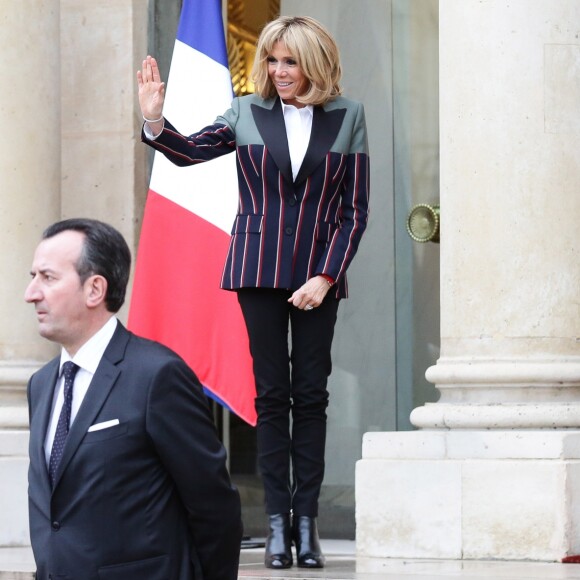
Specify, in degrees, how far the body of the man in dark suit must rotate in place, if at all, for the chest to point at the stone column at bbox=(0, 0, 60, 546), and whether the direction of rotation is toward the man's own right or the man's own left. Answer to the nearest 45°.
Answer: approximately 135° to the man's own right

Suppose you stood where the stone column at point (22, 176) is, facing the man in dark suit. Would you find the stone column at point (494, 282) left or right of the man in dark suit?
left

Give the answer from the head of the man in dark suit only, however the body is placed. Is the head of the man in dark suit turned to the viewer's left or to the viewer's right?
to the viewer's left

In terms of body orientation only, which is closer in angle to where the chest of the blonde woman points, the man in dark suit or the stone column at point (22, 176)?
the man in dark suit

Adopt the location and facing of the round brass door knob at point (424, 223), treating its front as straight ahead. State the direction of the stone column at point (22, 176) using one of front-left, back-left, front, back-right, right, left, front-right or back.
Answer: front-right

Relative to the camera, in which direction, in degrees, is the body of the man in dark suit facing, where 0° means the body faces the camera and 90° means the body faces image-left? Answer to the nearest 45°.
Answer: approximately 45°

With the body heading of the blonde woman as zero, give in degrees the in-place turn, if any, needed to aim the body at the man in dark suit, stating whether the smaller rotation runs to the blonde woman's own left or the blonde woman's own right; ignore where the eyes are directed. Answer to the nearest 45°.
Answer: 0° — they already face them

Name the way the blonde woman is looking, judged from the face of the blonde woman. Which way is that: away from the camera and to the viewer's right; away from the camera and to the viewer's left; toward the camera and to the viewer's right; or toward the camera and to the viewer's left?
toward the camera and to the viewer's left

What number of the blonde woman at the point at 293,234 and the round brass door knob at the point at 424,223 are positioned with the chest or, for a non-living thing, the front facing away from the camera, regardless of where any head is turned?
0

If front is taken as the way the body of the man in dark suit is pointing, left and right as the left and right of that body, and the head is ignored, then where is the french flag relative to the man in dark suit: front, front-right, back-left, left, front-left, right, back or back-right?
back-right

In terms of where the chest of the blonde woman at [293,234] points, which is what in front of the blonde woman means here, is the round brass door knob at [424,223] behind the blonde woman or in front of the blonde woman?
behind

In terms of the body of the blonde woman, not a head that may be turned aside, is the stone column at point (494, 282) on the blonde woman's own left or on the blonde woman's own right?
on the blonde woman's own left
